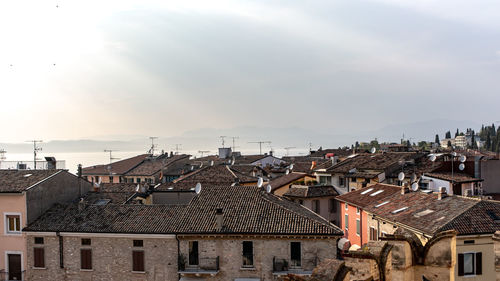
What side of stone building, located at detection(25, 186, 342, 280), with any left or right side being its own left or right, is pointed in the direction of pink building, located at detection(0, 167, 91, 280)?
right

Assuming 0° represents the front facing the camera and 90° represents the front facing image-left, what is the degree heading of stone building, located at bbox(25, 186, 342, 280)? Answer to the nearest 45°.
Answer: approximately 0°
